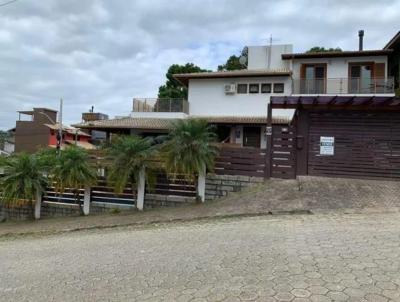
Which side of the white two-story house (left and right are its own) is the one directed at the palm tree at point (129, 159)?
front

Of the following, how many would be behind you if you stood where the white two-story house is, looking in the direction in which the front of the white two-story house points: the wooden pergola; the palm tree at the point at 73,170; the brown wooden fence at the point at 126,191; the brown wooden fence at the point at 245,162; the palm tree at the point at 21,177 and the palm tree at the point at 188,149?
0

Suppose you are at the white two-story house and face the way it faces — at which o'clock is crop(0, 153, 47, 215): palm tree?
The palm tree is roughly at 1 o'clock from the white two-story house.

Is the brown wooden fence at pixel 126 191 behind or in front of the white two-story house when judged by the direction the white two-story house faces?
in front

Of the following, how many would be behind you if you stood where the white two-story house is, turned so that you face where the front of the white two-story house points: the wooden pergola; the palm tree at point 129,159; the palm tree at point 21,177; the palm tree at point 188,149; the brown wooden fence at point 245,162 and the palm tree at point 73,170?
0

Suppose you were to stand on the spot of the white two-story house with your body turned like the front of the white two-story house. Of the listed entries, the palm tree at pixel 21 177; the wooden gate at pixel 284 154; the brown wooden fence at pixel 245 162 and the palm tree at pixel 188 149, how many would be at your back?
0

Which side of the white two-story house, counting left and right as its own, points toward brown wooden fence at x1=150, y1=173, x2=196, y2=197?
front

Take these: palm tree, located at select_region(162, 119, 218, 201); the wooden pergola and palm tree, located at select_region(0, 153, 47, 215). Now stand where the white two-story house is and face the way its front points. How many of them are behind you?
0

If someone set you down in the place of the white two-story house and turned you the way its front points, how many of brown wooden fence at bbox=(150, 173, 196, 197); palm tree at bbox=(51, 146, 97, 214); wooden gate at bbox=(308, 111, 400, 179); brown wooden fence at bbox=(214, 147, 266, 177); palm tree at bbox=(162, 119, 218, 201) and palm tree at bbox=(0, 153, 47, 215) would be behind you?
0

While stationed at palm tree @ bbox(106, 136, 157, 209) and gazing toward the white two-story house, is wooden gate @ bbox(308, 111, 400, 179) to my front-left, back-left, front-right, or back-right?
front-right

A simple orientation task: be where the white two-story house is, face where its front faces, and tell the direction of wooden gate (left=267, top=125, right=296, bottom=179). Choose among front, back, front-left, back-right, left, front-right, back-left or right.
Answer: front

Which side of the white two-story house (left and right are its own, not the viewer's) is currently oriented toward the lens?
front

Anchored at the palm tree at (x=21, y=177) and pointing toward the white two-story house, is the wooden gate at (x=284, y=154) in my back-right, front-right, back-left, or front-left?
front-right

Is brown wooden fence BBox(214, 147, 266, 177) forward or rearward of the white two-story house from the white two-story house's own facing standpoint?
forward

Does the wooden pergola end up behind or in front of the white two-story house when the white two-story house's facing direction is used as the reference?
in front
